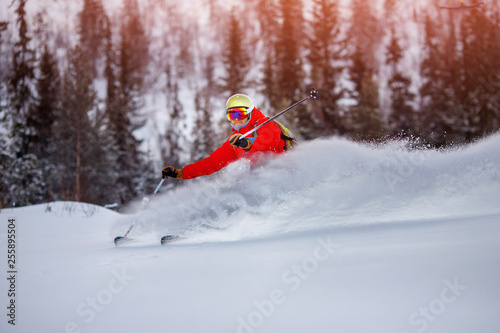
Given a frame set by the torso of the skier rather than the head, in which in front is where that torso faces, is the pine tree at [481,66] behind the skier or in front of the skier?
behind

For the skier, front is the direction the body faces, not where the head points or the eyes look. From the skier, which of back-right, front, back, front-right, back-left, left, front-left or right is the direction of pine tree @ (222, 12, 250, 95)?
back-right

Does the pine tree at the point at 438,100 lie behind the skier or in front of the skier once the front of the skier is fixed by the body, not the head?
behind

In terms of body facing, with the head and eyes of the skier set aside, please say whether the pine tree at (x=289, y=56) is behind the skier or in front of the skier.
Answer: behind

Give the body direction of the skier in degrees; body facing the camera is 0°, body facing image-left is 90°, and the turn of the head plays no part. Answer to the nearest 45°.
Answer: approximately 45°

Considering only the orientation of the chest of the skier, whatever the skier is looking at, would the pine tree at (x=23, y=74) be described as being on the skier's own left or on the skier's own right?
on the skier's own right

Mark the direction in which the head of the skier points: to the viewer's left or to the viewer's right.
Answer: to the viewer's left

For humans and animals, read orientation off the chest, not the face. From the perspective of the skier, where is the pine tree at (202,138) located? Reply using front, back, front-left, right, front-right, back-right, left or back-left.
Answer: back-right
